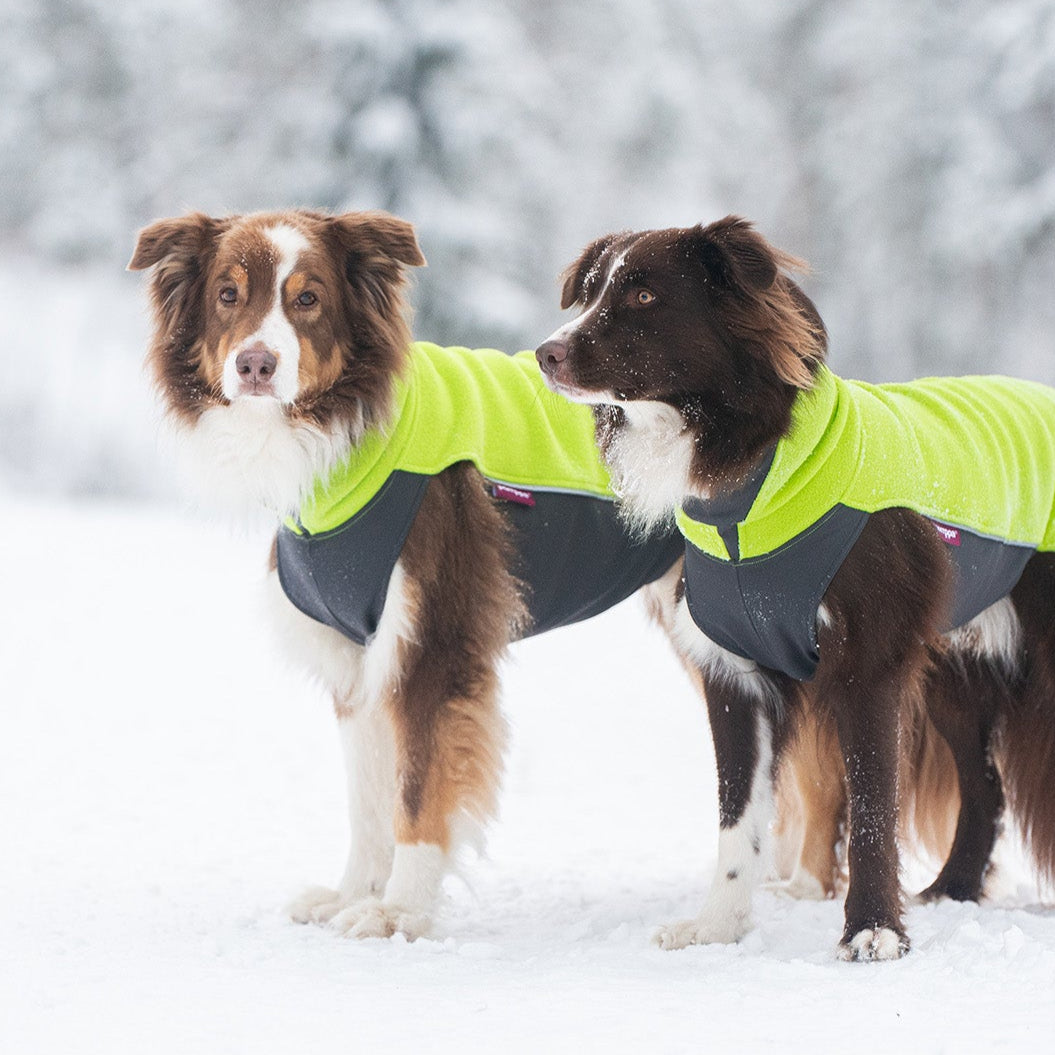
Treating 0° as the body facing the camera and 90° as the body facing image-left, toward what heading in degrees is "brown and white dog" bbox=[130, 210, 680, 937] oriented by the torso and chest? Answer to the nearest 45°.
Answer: approximately 45°

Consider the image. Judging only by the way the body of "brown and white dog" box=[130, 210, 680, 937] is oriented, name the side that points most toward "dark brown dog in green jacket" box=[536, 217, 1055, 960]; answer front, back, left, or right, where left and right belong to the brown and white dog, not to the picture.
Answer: left

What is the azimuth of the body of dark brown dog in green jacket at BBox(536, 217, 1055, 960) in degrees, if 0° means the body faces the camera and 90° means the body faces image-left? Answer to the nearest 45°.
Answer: approximately 45°
